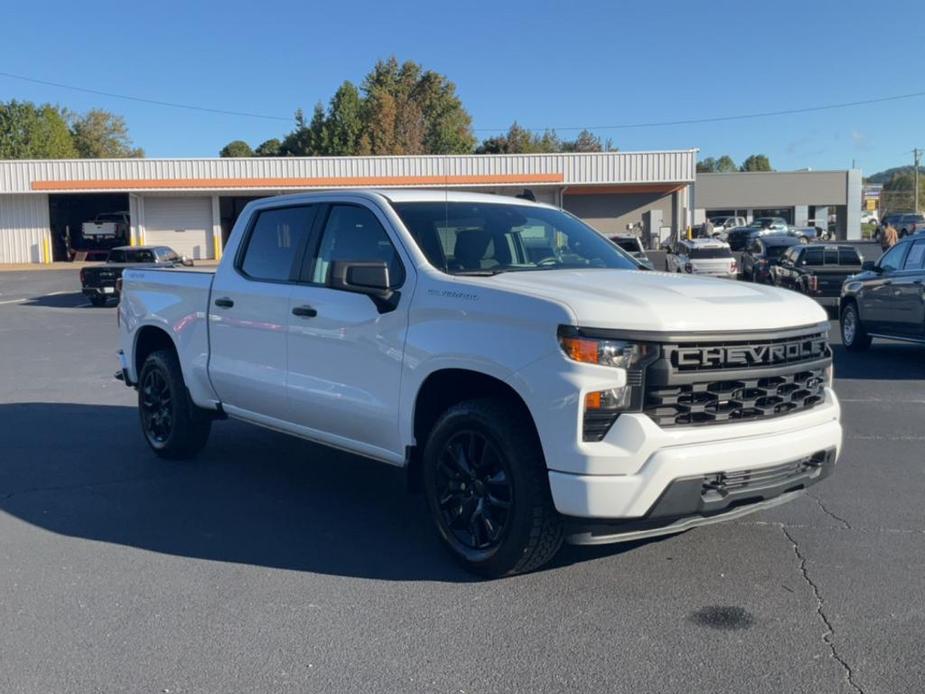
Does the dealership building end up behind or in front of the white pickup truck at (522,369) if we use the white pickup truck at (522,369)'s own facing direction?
behind

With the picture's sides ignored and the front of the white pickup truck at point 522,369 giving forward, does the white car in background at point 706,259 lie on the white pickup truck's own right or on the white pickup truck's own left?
on the white pickup truck's own left

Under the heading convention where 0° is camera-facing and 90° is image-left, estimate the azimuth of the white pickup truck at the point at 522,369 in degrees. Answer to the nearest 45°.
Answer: approximately 315°

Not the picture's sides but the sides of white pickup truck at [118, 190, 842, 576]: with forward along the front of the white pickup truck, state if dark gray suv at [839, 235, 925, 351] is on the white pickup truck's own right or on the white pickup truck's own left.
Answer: on the white pickup truck's own left
